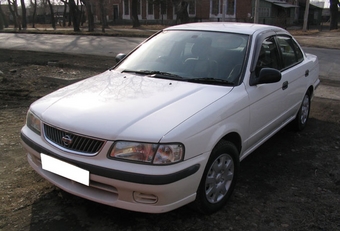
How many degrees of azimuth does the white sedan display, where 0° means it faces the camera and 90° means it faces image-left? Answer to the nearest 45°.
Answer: approximately 45°
